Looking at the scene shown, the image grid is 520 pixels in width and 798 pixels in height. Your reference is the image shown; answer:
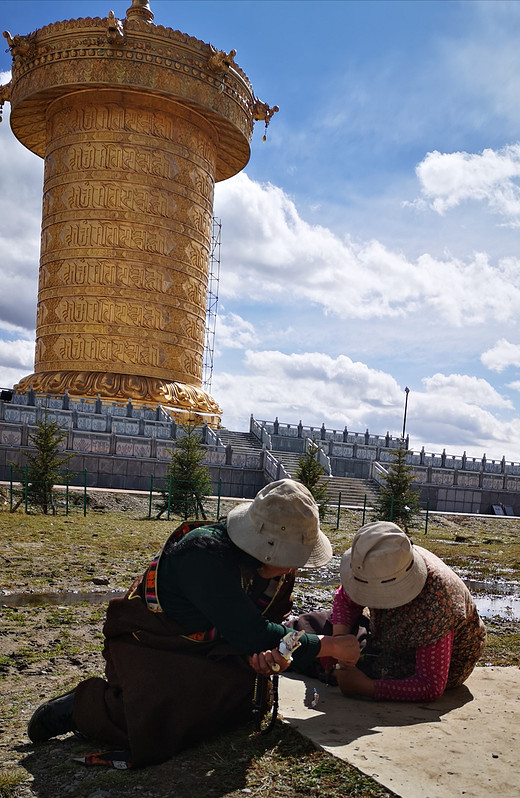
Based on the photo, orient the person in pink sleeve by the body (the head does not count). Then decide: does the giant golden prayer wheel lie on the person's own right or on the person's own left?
on the person's own right

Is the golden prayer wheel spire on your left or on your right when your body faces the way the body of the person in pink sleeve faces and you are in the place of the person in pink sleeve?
on your right
